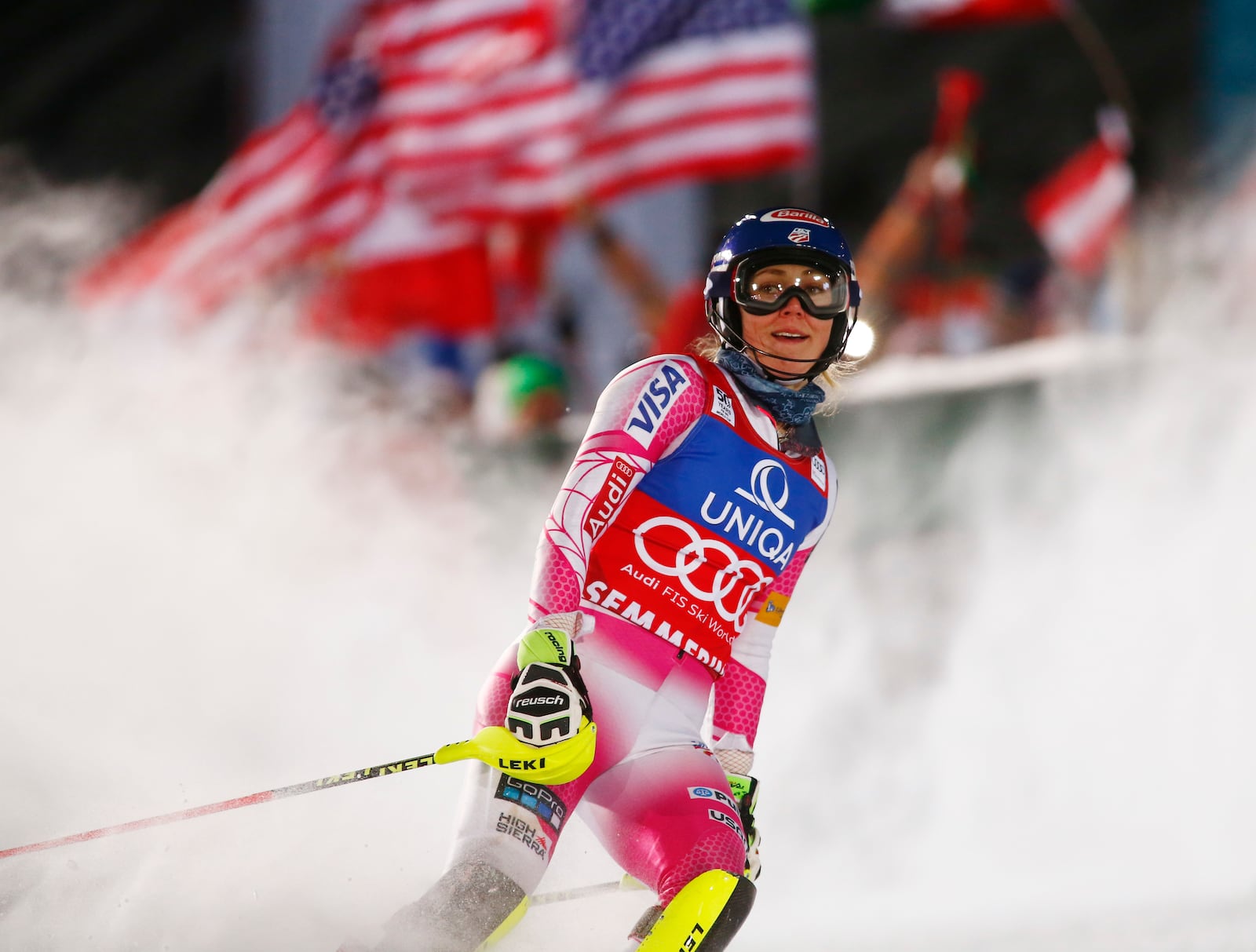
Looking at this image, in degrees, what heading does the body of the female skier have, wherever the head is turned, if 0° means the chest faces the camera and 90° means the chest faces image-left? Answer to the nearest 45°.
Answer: approximately 315°

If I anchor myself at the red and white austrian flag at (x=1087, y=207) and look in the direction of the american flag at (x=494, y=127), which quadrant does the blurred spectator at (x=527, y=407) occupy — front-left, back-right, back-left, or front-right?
front-left

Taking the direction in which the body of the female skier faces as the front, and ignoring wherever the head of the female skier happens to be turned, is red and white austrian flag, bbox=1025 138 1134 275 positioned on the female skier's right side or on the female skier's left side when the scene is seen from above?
on the female skier's left side

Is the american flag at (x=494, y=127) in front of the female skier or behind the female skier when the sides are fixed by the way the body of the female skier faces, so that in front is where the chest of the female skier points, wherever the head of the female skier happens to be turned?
behind
